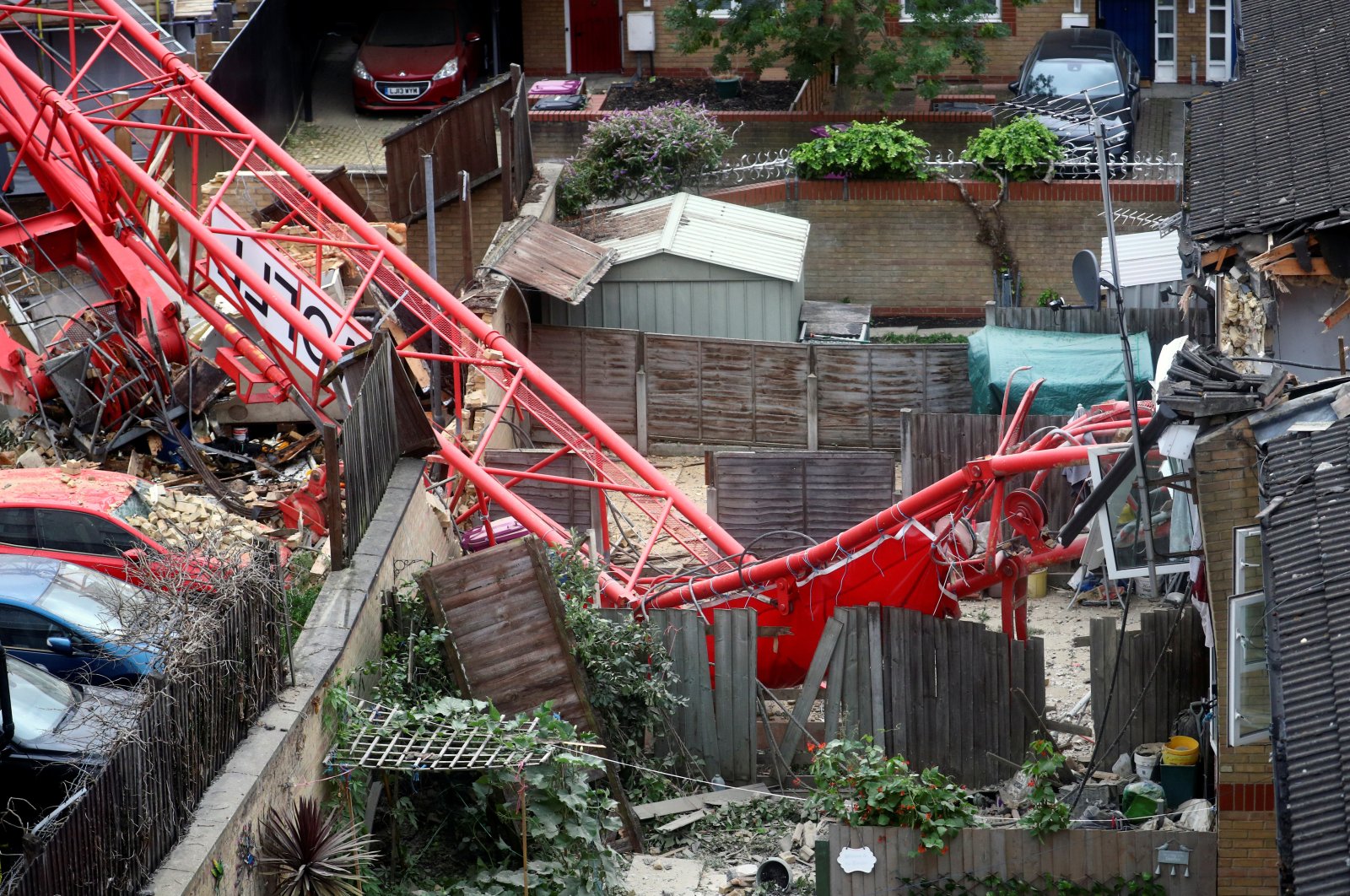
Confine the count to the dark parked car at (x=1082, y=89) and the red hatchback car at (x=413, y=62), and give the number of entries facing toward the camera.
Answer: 2

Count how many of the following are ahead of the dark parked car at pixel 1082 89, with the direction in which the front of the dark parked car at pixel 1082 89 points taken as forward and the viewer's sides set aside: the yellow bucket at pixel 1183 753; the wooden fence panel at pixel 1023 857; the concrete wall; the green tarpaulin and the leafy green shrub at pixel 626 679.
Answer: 5

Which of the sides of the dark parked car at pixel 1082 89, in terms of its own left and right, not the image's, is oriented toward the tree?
right

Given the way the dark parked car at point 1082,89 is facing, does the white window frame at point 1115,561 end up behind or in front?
in front

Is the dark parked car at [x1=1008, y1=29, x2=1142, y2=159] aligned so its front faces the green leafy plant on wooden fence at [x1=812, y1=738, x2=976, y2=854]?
yes

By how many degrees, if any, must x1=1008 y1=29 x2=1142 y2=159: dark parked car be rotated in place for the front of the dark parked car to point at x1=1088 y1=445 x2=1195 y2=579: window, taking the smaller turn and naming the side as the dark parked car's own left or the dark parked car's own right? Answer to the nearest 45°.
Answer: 0° — it already faces it

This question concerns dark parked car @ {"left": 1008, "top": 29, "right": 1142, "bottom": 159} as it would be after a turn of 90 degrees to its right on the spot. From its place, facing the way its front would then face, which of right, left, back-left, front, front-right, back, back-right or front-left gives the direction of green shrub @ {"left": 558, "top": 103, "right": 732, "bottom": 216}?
front-left

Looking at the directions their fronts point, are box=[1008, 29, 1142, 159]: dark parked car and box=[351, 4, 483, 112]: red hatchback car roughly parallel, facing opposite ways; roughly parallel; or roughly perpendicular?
roughly parallel

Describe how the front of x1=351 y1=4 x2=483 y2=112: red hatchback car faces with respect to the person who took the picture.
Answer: facing the viewer

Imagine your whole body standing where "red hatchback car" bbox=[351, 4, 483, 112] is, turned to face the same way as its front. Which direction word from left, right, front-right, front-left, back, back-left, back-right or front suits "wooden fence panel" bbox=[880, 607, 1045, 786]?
front

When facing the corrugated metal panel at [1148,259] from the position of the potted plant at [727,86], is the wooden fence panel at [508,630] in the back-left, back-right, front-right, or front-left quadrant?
front-right

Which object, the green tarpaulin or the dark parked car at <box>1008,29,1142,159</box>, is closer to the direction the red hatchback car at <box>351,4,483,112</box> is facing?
the green tarpaulin

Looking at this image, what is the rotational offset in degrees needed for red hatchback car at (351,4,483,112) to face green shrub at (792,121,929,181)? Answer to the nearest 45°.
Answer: approximately 45° to its left

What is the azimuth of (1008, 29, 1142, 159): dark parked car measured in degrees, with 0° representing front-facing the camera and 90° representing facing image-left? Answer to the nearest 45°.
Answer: approximately 0°

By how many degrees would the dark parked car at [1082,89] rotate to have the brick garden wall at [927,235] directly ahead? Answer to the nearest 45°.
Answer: approximately 45° to its right

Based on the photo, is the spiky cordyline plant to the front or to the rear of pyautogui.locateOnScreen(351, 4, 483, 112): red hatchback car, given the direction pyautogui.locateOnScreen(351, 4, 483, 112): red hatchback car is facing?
to the front
